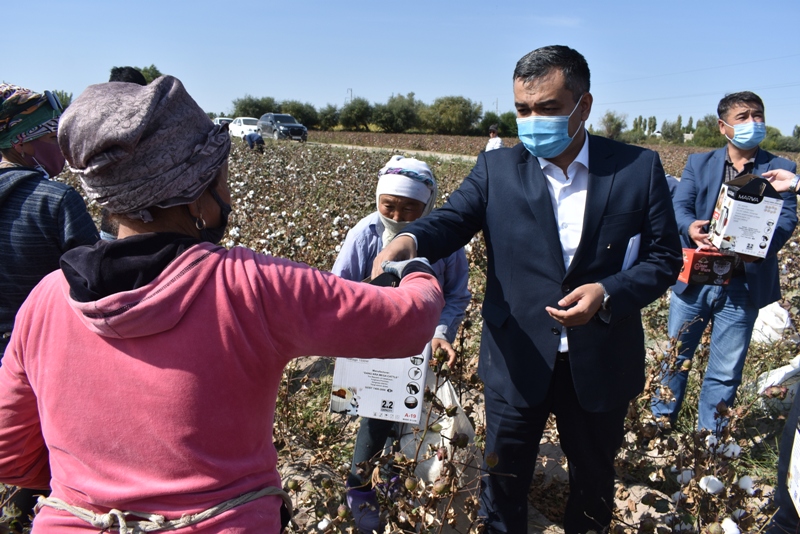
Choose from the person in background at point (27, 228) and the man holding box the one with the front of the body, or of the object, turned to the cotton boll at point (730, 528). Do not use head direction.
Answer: the man holding box

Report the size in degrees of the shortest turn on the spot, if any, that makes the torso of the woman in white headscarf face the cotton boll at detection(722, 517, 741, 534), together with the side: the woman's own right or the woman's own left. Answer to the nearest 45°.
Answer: approximately 45° to the woman's own left

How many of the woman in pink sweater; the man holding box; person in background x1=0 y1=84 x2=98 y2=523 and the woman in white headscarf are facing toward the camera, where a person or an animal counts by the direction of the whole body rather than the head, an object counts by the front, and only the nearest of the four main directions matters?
2

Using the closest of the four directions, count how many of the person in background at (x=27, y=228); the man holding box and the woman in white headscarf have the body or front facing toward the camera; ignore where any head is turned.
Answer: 2

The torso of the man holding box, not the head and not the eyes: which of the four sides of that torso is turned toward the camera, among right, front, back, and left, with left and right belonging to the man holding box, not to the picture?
front

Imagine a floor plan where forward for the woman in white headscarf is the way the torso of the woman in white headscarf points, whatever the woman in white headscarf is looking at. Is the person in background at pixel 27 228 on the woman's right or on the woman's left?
on the woman's right

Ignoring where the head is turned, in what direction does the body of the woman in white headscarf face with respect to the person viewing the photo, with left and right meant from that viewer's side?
facing the viewer

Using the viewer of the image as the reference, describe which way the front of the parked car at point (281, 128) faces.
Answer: facing the viewer and to the right of the viewer

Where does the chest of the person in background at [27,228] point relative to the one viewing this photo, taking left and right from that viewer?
facing away from the viewer and to the right of the viewer

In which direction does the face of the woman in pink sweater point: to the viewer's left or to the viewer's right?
to the viewer's right

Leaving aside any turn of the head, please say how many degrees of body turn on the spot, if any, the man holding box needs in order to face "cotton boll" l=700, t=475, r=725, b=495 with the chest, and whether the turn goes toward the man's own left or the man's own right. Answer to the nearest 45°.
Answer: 0° — they already face it

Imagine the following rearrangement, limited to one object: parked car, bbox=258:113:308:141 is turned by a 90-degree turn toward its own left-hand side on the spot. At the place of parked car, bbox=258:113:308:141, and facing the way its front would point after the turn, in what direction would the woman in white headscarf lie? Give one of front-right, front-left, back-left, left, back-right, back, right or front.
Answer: back-right

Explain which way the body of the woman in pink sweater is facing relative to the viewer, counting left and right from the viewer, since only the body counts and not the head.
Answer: facing away from the viewer and to the right of the viewer

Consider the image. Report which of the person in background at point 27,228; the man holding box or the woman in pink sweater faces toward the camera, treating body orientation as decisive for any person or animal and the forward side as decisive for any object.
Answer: the man holding box

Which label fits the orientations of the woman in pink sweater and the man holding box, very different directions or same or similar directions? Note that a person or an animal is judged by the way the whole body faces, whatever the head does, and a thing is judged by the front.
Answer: very different directions

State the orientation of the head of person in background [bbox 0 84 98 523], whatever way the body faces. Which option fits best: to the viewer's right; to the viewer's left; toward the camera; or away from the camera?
to the viewer's right

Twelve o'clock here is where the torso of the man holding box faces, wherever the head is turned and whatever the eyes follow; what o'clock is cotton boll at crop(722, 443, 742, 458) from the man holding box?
The cotton boll is roughly at 12 o'clock from the man holding box.
